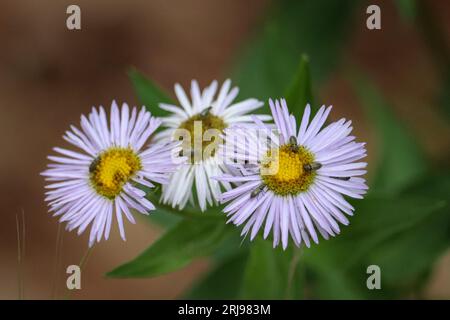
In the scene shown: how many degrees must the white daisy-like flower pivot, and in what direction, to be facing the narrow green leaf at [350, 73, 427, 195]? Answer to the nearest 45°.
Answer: approximately 135° to its left

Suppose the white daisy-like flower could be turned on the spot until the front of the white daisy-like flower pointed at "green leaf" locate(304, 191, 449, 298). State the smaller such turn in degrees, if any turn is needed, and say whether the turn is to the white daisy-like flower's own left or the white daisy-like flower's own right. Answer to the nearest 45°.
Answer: approximately 135° to the white daisy-like flower's own left

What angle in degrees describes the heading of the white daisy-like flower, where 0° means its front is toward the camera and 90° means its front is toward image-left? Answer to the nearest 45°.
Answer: approximately 0°
